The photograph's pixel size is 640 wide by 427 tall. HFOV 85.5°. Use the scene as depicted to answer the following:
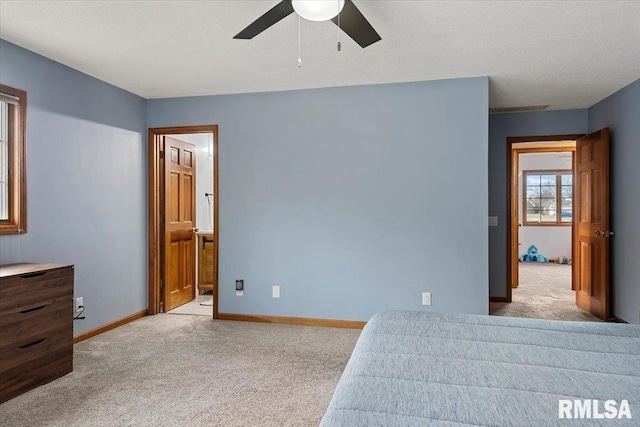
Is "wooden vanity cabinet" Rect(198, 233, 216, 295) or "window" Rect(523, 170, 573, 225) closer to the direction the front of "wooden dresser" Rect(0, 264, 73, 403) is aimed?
the window

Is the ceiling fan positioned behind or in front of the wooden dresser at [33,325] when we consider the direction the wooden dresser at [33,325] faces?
in front

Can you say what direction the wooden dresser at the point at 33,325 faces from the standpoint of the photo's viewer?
facing the viewer and to the right of the viewer

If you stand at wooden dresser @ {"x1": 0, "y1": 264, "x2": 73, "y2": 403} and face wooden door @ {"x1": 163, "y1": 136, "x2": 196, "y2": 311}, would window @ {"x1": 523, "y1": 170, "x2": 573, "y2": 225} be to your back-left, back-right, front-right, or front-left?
front-right

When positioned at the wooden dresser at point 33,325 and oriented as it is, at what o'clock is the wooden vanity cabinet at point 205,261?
the wooden vanity cabinet at point 205,261 is roughly at 9 o'clock from the wooden dresser at point 33,325.

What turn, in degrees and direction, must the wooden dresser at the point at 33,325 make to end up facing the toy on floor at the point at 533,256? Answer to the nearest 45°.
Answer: approximately 45° to its left

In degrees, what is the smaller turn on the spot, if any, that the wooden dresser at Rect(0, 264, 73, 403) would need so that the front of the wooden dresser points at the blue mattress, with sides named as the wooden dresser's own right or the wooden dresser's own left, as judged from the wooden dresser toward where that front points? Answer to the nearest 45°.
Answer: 0° — it already faces it

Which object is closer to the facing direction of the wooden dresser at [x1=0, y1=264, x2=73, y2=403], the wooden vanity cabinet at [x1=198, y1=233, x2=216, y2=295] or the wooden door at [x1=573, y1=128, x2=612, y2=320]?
the wooden door

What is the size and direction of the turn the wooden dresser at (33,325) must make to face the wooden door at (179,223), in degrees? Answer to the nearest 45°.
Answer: approximately 90° to its left

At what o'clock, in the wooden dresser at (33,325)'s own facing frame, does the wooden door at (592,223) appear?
The wooden door is roughly at 11 o'clock from the wooden dresser.
